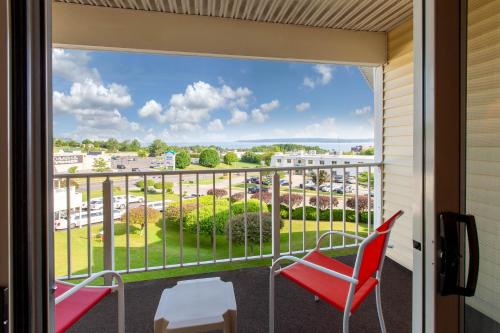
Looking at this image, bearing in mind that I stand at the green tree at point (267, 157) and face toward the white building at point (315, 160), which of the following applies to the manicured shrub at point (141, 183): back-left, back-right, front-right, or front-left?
back-right

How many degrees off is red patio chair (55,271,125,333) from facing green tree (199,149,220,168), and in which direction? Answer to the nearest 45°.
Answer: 0° — it already faces it

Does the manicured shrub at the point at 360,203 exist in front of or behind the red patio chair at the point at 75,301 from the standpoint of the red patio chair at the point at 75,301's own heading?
in front

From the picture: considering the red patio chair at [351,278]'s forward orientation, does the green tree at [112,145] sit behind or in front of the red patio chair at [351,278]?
in front

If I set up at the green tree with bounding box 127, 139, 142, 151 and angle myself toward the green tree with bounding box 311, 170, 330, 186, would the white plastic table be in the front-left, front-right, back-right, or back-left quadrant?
front-right

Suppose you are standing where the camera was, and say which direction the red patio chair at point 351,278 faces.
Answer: facing away from the viewer and to the left of the viewer

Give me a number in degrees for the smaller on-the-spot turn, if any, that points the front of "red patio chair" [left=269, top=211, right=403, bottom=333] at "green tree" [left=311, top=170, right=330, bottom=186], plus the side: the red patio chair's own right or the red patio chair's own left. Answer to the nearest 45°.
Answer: approximately 45° to the red patio chair's own right

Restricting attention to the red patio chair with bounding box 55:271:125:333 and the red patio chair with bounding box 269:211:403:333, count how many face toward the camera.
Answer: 0

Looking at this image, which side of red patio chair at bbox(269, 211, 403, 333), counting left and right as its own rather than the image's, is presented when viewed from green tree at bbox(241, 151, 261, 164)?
front

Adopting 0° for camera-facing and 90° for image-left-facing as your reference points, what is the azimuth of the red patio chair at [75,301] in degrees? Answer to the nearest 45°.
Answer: approximately 225°

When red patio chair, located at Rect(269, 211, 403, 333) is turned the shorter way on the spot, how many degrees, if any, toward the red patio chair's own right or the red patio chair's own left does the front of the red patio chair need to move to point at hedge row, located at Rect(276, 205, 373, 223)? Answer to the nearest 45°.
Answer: approximately 45° to the red patio chair's own right
